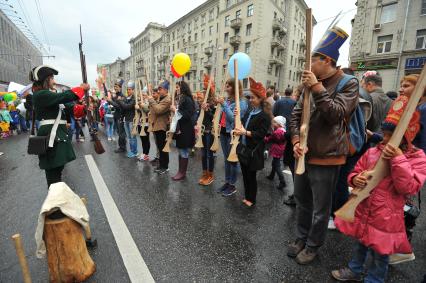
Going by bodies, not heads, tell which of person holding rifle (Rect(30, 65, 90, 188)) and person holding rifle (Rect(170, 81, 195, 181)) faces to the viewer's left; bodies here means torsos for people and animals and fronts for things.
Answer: person holding rifle (Rect(170, 81, 195, 181))

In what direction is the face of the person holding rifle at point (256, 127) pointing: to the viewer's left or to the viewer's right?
to the viewer's left

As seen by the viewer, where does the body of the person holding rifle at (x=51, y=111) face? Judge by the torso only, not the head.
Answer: to the viewer's right

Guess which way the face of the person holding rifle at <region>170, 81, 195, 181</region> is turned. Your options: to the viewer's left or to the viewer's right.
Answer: to the viewer's left

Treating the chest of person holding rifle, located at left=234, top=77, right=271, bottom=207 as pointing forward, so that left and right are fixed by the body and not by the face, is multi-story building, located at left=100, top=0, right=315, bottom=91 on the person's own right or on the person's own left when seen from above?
on the person's own right

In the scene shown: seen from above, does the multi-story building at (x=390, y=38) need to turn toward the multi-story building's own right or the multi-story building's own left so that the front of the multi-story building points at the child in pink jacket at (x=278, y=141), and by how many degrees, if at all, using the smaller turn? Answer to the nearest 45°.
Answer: approximately 45° to the multi-story building's own left
